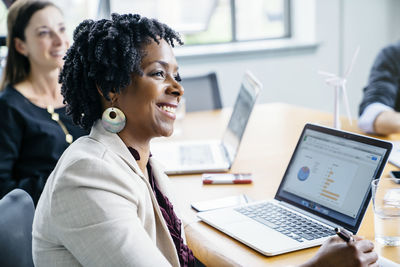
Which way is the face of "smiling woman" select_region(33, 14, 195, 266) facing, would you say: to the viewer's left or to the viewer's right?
to the viewer's right

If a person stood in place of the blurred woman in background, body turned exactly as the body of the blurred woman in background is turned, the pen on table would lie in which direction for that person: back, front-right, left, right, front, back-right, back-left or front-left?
front

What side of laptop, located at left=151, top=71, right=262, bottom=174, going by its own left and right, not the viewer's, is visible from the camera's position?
left

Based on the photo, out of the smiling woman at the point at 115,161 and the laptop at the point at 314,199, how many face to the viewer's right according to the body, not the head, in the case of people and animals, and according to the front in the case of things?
1

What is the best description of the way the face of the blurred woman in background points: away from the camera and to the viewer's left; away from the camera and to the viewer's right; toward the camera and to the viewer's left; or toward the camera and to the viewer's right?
toward the camera and to the viewer's right

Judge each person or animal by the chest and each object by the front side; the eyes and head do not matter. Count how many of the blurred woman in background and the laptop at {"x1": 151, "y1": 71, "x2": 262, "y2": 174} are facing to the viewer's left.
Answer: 1

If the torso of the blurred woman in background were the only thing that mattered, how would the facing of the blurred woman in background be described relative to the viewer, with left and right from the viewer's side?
facing the viewer and to the right of the viewer

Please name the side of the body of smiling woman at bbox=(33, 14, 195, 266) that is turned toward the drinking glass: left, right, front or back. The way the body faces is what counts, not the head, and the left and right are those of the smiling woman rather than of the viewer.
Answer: front

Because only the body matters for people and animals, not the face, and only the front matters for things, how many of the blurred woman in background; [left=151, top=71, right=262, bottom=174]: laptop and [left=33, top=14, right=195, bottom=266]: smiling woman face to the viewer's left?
1

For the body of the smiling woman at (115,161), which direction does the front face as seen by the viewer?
to the viewer's right

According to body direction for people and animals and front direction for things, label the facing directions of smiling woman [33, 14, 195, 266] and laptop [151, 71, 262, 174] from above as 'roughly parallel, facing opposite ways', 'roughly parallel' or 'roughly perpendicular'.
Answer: roughly parallel, facing opposite ways

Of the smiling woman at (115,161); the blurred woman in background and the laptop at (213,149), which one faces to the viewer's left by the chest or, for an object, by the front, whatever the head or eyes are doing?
the laptop

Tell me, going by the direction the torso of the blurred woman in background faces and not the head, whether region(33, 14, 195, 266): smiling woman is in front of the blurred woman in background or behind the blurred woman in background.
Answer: in front
